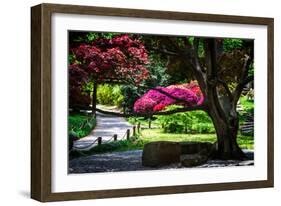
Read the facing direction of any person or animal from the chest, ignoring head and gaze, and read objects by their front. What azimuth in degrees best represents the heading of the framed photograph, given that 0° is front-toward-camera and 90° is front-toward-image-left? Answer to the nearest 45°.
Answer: approximately 315°
